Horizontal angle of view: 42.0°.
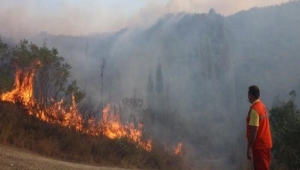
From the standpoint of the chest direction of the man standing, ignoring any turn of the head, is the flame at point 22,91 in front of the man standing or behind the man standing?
in front

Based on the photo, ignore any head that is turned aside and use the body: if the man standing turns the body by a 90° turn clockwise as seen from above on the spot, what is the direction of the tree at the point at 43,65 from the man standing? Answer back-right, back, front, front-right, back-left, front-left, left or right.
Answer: left

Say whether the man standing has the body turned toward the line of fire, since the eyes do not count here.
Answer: yes

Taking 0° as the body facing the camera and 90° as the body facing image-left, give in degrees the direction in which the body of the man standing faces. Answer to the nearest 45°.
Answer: approximately 135°
